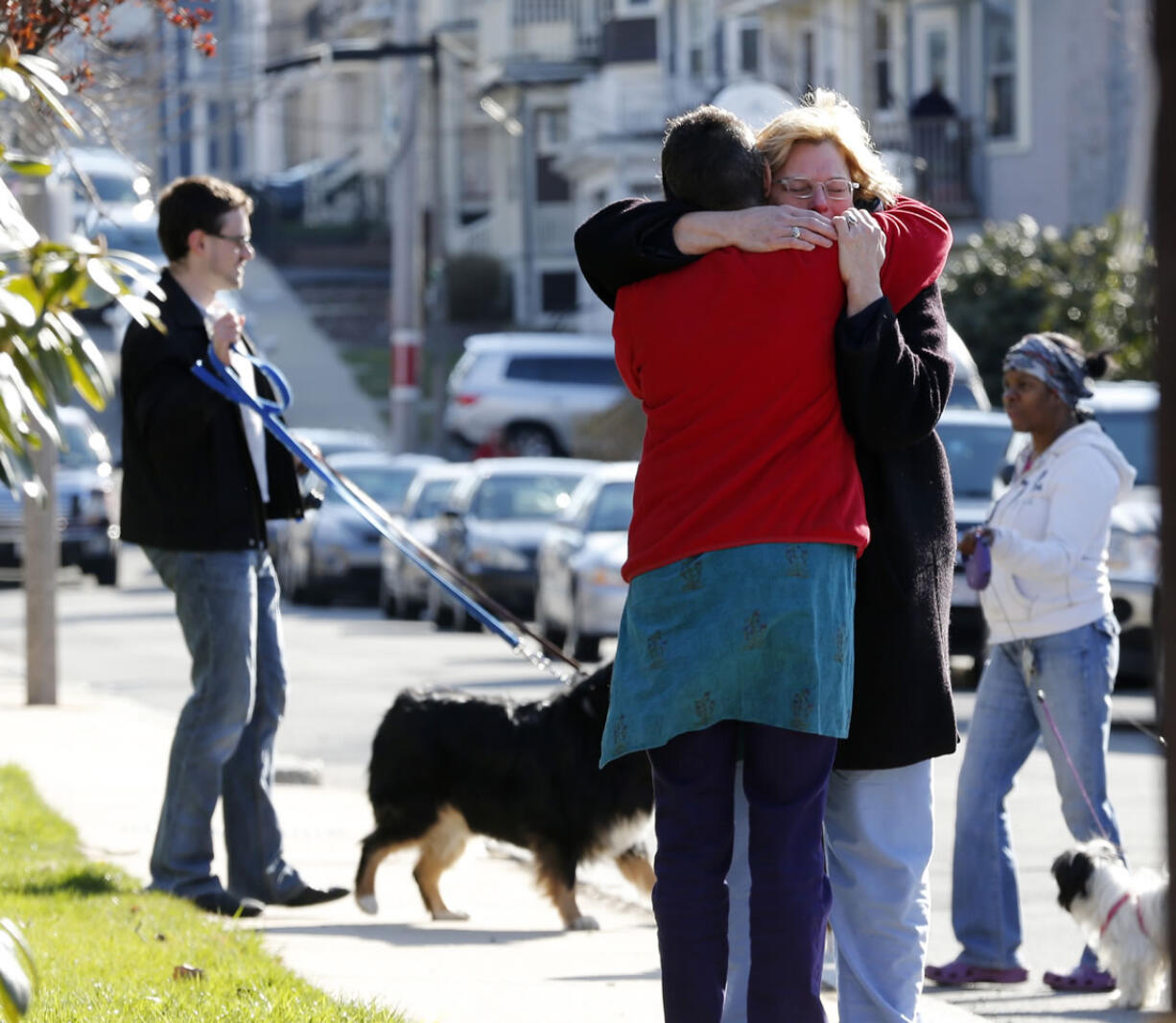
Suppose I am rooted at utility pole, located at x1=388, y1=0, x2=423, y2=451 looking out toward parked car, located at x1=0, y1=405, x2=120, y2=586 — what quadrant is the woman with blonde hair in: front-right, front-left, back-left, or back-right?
front-left

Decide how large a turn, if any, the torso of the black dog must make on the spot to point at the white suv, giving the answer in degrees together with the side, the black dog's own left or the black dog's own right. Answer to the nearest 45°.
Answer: approximately 90° to the black dog's own left

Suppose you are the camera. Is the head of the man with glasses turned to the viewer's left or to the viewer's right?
to the viewer's right

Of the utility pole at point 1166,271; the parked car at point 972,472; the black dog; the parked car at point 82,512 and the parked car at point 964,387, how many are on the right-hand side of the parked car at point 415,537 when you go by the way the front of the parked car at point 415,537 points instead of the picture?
1

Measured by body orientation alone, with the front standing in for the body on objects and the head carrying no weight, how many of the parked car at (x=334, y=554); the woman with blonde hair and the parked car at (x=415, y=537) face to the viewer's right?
0

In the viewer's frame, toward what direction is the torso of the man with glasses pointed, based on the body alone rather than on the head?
to the viewer's right

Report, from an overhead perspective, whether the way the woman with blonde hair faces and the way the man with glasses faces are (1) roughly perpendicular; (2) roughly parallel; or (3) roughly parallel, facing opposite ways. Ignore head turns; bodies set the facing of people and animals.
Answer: roughly perpendicular

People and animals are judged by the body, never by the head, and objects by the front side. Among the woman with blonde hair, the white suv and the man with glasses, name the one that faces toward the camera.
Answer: the woman with blonde hair

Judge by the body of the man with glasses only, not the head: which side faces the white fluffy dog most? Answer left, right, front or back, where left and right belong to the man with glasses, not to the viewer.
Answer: front

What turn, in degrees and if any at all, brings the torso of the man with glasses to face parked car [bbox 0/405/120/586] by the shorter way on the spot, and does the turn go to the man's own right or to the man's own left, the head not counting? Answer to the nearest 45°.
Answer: approximately 90° to the man's own left

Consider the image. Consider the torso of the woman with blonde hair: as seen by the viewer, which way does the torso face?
toward the camera

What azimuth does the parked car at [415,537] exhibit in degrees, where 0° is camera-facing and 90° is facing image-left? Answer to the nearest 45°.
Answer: approximately 45°

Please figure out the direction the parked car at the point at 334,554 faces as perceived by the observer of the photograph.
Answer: facing the viewer and to the left of the viewer

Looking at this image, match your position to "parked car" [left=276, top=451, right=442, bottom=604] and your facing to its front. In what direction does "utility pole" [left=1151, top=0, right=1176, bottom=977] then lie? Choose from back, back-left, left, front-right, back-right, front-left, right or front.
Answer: front-left

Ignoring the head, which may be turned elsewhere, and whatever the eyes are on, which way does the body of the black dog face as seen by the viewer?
to the viewer's right
